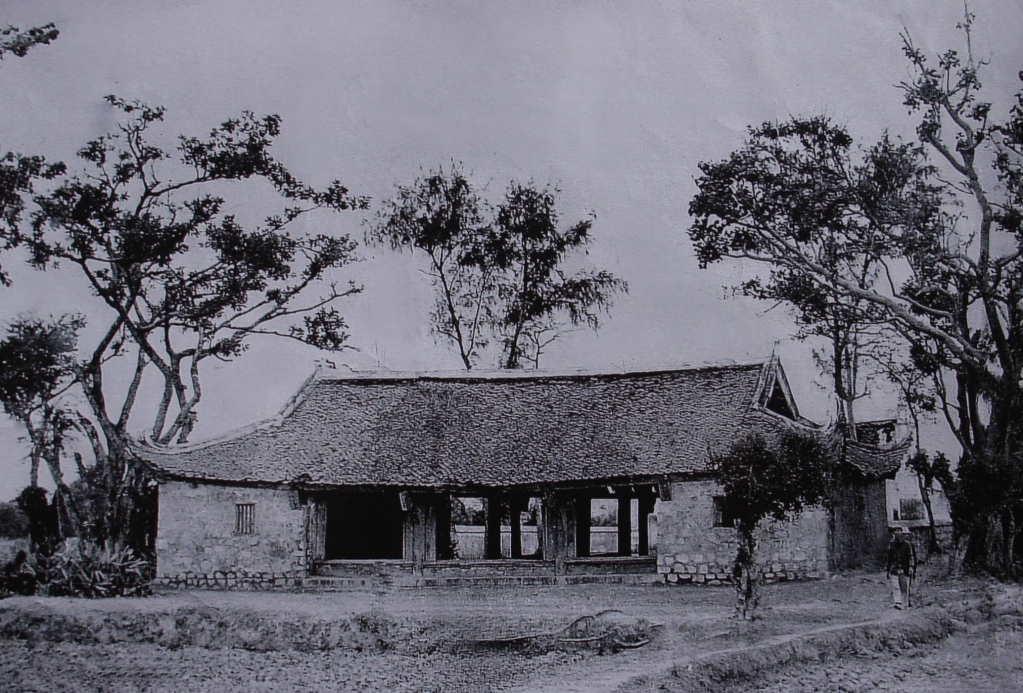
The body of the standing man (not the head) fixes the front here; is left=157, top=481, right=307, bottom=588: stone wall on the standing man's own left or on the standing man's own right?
on the standing man's own right

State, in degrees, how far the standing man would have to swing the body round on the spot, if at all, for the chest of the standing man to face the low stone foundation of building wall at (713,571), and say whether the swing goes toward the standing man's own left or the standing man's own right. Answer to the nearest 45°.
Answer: approximately 135° to the standing man's own right

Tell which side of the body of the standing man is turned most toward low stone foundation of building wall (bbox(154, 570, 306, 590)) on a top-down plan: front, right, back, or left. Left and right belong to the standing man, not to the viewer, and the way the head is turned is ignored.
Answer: right

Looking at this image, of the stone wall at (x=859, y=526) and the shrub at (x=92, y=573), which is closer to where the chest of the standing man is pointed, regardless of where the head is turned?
the shrub

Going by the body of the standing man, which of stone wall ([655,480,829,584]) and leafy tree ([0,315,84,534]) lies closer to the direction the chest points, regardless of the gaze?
the leafy tree

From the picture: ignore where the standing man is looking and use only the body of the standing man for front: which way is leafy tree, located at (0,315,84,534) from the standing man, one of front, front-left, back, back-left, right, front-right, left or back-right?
front-right

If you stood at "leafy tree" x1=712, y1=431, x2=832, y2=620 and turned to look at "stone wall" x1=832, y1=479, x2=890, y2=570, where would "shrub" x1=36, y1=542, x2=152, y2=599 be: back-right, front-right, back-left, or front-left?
back-left

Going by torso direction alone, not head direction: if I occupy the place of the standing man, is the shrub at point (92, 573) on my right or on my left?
on my right

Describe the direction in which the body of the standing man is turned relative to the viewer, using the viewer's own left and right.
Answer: facing the viewer

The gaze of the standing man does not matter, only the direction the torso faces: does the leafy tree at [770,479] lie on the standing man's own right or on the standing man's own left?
on the standing man's own right
